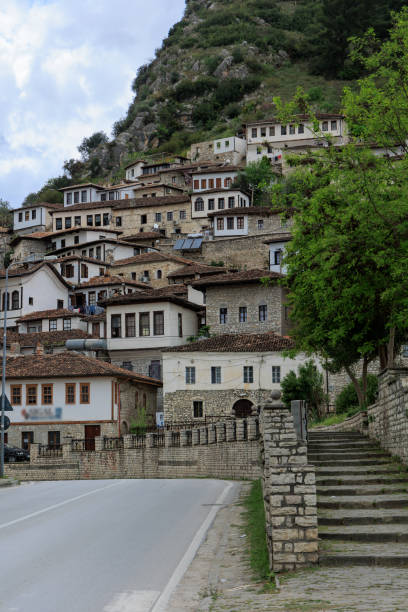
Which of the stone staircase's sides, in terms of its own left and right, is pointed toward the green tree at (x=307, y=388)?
back

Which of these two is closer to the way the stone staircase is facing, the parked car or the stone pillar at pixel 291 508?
the stone pillar

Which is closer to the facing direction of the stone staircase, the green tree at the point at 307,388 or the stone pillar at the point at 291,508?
the stone pillar

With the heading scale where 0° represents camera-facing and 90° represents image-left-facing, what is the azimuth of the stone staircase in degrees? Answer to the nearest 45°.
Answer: approximately 0°
